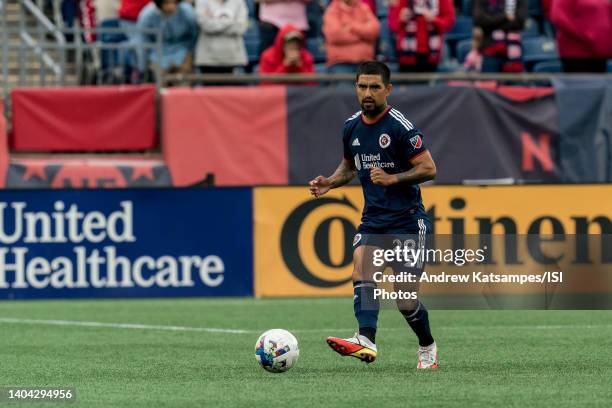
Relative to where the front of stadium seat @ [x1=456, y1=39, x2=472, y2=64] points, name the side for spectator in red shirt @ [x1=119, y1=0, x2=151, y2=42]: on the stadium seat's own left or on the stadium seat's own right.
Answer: on the stadium seat's own right

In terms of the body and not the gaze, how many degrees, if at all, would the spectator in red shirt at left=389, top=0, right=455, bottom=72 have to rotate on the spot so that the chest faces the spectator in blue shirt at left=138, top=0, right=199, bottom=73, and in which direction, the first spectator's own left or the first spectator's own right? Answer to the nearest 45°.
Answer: approximately 90° to the first spectator's own right

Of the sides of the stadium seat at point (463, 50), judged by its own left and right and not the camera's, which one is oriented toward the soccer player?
front

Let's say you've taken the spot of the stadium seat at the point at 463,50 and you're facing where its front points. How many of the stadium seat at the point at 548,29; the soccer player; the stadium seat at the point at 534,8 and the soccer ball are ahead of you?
2

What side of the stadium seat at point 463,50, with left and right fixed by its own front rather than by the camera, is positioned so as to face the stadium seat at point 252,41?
right

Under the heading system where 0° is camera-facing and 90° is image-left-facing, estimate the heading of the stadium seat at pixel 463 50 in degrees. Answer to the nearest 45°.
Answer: approximately 0°

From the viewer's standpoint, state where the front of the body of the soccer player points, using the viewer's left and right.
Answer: facing the viewer and to the left of the viewer

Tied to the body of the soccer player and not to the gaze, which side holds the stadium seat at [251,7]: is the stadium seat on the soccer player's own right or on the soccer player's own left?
on the soccer player's own right

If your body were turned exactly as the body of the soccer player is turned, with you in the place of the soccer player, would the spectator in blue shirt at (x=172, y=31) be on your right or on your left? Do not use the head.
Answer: on your right

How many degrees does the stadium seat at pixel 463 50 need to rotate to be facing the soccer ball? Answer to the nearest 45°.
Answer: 0° — it already faces it

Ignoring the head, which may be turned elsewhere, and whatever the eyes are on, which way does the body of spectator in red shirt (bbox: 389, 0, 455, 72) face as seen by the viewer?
toward the camera
